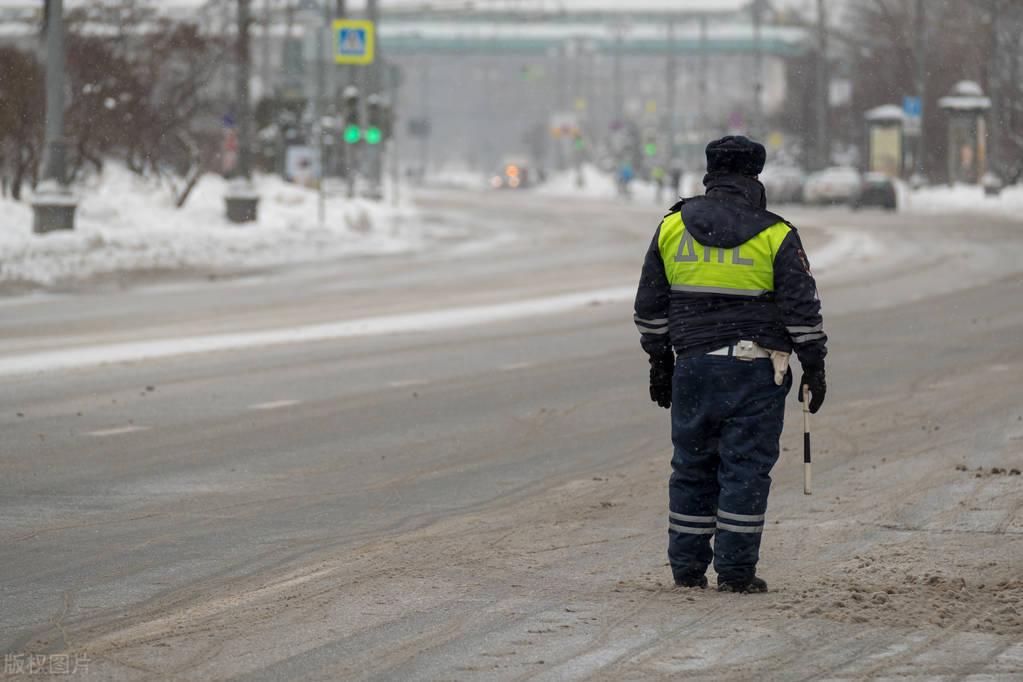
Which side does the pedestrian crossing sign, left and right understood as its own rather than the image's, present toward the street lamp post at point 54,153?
front

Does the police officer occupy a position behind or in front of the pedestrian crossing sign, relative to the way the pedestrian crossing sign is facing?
in front

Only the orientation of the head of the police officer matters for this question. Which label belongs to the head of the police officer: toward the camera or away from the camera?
away from the camera

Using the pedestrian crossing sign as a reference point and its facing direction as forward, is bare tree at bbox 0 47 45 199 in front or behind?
in front

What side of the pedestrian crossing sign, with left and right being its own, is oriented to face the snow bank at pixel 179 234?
front

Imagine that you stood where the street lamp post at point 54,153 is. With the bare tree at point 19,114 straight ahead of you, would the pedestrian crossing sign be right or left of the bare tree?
right

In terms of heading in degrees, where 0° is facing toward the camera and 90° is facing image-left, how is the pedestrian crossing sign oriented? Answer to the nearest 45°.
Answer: approximately 0°
